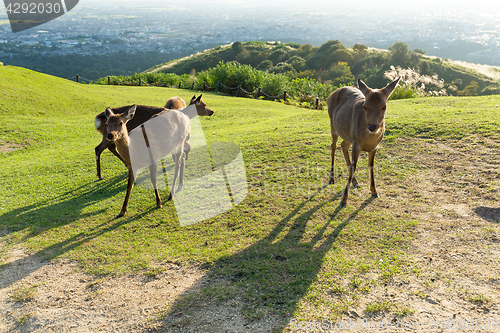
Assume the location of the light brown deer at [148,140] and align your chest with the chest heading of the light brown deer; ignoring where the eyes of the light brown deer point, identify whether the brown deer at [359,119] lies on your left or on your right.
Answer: on your left

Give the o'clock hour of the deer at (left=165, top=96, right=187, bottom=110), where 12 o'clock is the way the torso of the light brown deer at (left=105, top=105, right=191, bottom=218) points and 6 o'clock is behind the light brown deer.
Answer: The deer is roughly at 5 o'clock from the light brown deer.

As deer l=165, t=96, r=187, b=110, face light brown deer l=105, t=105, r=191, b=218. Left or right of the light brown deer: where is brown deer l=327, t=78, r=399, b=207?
left

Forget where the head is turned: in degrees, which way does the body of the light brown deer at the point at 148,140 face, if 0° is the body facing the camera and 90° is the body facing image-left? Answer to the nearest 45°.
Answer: approximately 45°
